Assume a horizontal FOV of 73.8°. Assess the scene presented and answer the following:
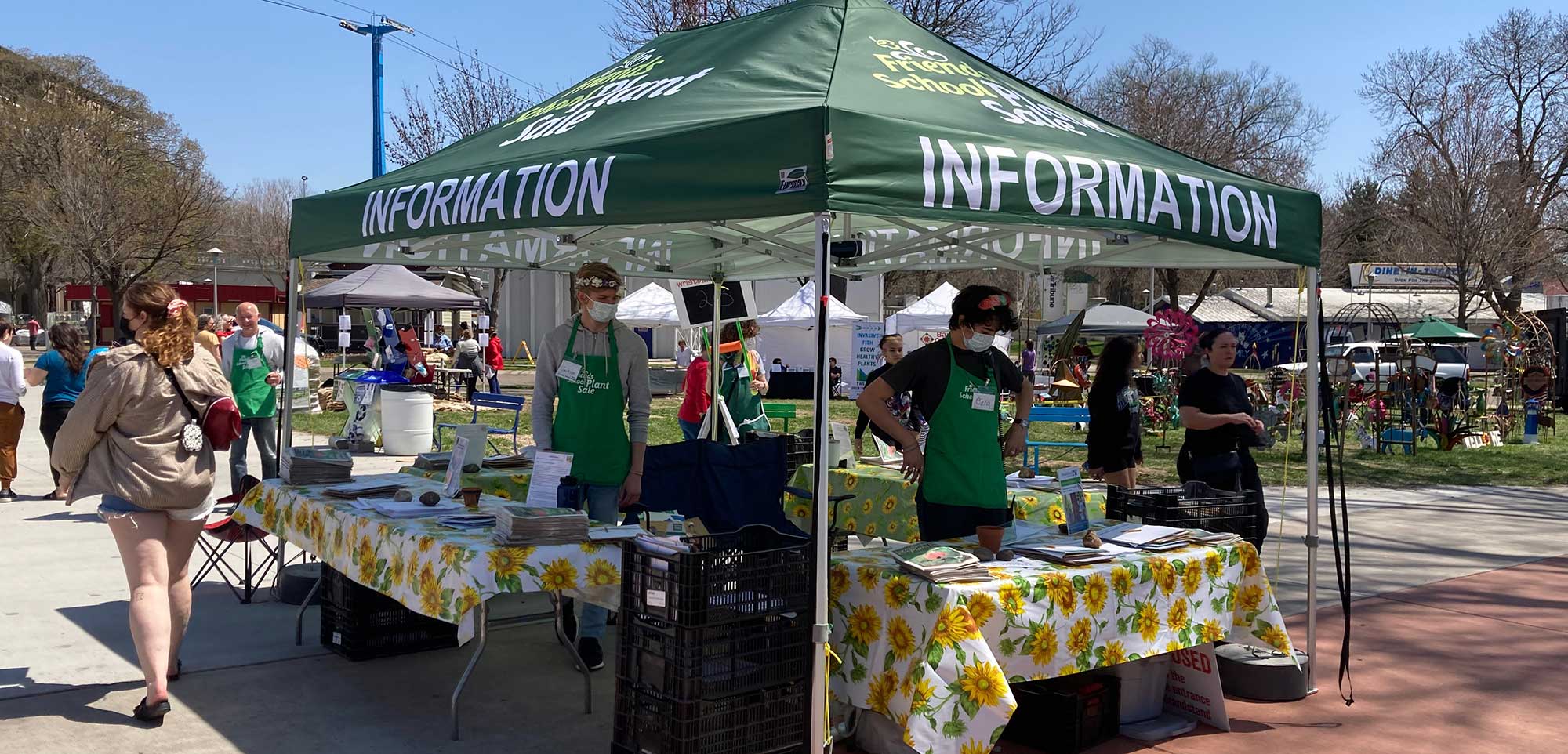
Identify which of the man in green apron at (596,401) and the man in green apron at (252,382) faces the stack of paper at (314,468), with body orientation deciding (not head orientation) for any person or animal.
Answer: the man in green apron at (252,382)

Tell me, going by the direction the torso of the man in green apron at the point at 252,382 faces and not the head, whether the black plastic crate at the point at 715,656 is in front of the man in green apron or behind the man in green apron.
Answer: in front

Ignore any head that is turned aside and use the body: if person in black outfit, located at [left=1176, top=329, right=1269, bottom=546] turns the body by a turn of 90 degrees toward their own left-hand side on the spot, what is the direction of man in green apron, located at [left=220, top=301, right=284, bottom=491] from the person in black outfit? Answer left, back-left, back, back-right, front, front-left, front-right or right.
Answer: back-left

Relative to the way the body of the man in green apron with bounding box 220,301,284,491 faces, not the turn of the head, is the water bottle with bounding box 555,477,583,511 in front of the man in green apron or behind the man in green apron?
in front

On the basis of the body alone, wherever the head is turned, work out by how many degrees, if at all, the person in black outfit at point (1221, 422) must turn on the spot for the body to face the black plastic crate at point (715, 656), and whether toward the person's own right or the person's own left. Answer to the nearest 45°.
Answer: approximately 90° to the person's own right

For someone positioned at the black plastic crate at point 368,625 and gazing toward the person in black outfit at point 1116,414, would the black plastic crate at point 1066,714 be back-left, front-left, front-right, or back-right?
front-right

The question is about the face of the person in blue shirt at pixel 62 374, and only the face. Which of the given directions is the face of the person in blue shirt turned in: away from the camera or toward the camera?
away from the camera

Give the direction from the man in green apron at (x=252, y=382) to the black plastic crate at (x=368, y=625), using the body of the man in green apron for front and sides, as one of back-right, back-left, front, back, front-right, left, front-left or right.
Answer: front

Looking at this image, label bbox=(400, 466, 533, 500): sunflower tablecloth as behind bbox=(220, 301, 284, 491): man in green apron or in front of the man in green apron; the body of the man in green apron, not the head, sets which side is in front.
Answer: in front

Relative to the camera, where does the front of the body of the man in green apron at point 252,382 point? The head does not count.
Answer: toward the camera

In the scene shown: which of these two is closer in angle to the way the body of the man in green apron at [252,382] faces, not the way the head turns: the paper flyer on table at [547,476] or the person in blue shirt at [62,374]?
the paper flyer on table

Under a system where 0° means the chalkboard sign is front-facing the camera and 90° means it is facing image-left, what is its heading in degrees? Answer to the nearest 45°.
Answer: approximately 0°

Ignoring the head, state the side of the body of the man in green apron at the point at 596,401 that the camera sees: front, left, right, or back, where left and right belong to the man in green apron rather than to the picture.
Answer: front
